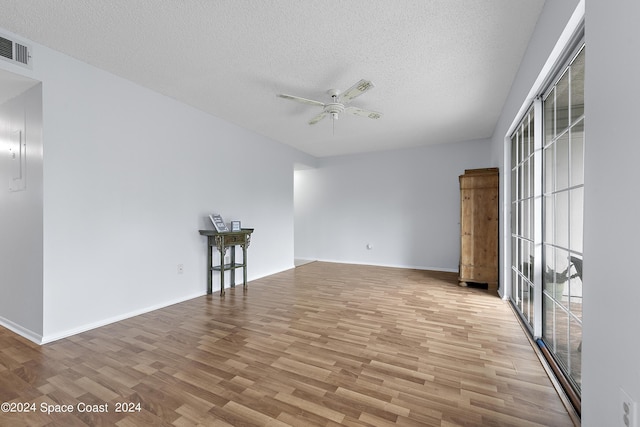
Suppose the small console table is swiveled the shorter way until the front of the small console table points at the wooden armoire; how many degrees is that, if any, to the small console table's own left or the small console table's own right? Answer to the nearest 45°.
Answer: approximately 45° to the small console table's own left

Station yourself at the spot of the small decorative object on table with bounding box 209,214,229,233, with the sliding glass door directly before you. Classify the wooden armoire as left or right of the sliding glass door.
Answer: left

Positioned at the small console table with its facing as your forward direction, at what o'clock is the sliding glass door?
The sliding glass door is roughly at 12 o'clock from the small console table.

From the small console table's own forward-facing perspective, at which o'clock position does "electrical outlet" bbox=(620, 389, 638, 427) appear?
The electrical outlet is roughly at 1 o'clock from the small console table.

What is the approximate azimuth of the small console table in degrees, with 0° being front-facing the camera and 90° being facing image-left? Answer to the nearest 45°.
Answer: approximately 315°

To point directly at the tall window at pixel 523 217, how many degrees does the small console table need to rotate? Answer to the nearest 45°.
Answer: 0° — it already faces it

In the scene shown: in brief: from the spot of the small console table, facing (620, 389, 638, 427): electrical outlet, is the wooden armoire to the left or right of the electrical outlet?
left
